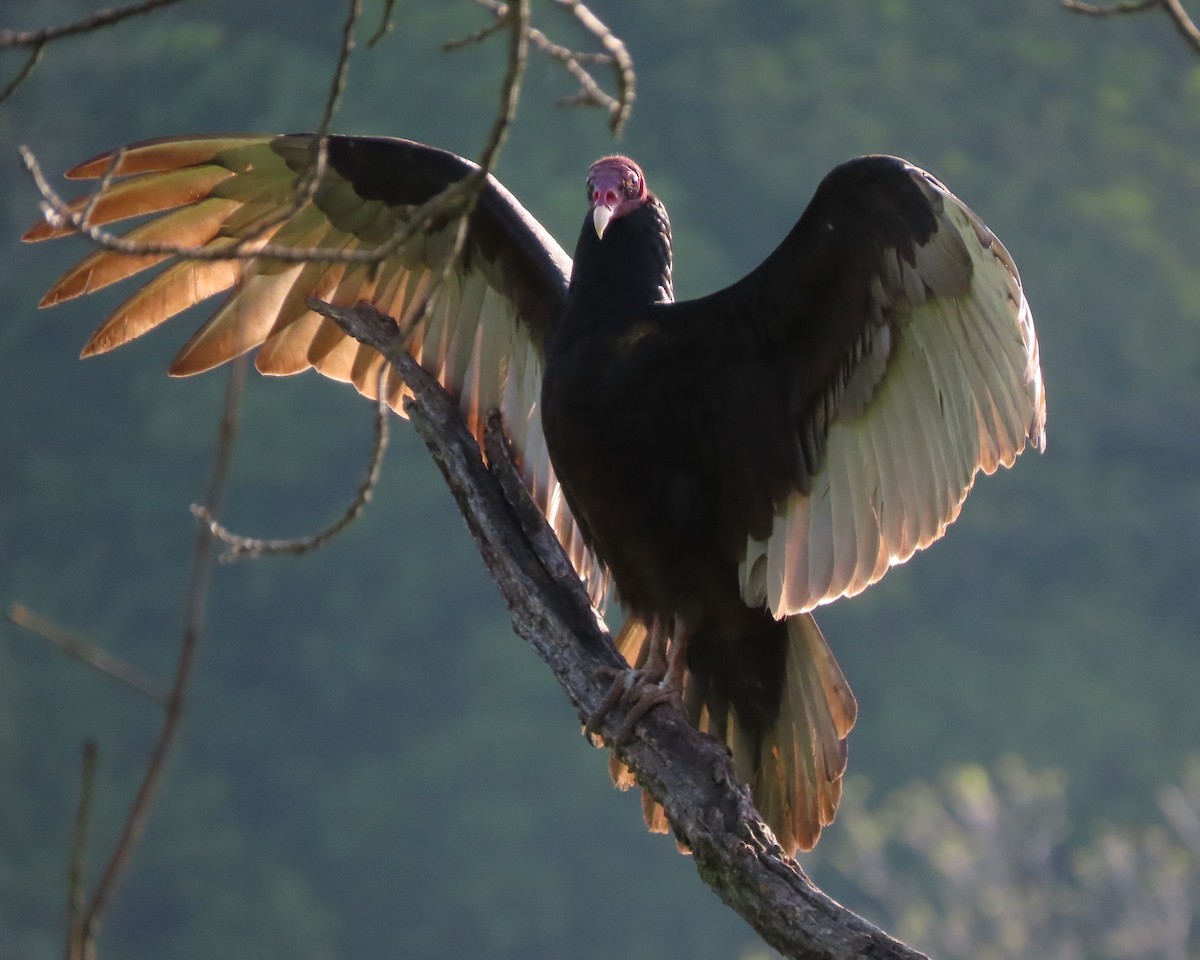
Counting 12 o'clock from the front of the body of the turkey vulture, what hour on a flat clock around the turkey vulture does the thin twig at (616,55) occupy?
The thin twig is roughly at 11 o'clock from the turkey vulture.

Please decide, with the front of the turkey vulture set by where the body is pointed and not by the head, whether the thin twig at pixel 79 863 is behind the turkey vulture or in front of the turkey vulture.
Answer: in front

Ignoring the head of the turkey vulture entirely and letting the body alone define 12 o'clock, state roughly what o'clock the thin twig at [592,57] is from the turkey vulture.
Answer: The thin twig is roughly at 11 o'clock from the turkey vulture.

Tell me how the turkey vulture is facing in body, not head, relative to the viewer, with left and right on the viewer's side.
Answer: facing the viewer and to the left of the viewer
